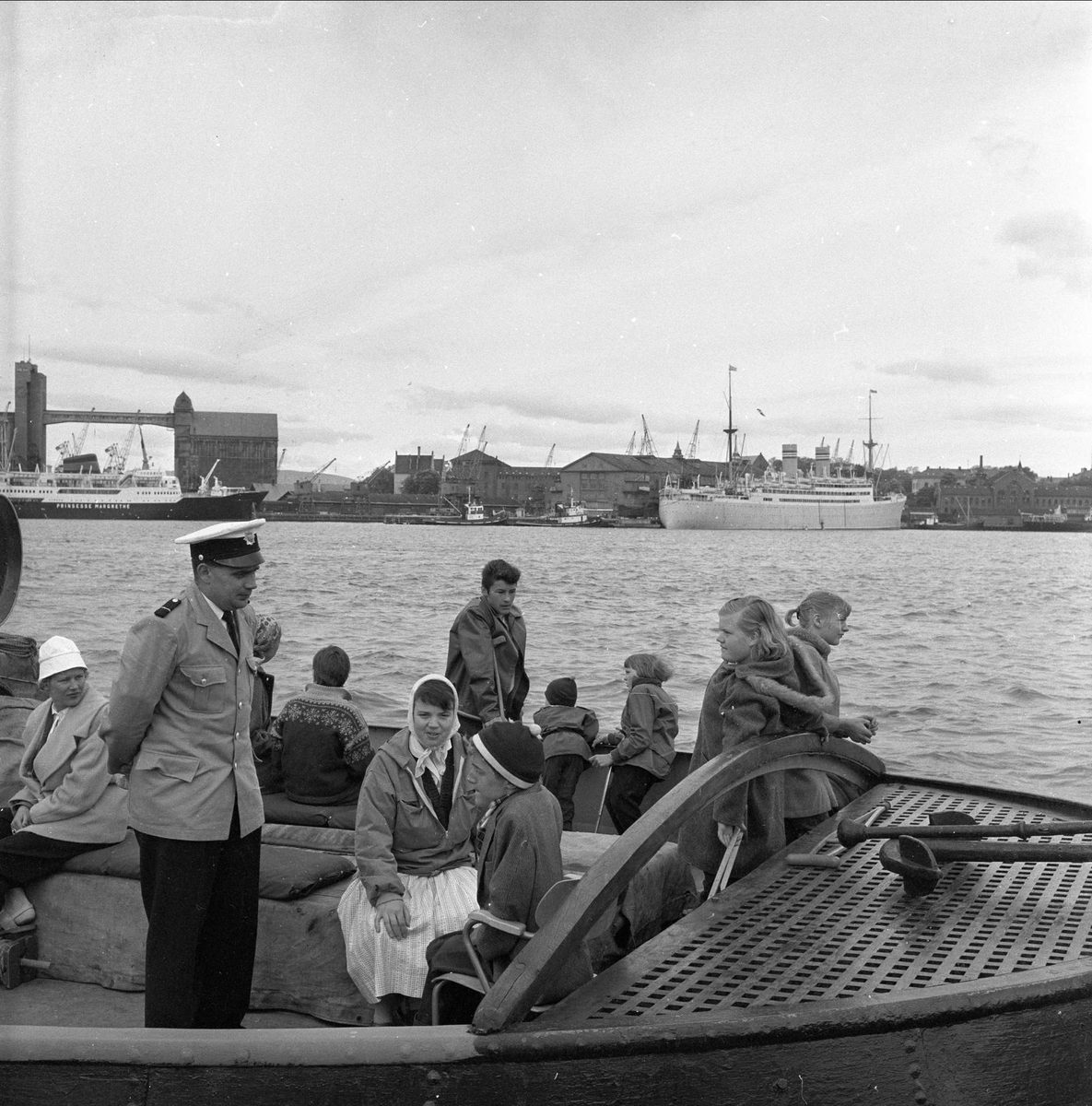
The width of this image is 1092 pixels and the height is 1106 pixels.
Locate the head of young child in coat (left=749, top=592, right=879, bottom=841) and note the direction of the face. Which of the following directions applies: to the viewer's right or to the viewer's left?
to the viewer's right

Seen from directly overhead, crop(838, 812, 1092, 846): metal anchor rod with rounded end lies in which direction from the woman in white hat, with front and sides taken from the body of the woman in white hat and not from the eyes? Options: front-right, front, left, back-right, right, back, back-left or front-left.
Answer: left

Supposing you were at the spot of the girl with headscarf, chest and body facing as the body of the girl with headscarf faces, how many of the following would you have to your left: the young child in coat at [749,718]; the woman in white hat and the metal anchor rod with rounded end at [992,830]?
2

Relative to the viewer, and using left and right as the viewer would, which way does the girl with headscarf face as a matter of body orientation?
facing the viewer

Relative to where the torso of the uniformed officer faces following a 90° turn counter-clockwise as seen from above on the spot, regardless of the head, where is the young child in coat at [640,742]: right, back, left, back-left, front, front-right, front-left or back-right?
front

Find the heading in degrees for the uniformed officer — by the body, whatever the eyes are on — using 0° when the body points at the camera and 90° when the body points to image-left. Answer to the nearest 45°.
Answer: approximately 315°

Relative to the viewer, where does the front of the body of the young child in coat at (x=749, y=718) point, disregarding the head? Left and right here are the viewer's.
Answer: facing to the left of the viewer

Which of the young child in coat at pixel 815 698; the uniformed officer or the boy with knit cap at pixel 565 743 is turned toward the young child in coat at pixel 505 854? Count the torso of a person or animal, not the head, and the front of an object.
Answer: the uniformed officer

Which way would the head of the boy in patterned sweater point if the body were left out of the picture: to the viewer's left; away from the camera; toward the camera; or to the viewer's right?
away from the camera

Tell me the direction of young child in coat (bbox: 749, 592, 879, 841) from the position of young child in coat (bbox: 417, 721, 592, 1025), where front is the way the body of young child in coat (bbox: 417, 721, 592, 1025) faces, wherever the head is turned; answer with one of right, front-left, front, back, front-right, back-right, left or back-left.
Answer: back-right

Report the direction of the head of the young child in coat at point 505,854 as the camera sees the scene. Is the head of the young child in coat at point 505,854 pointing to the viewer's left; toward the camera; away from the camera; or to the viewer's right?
to the viewer's left

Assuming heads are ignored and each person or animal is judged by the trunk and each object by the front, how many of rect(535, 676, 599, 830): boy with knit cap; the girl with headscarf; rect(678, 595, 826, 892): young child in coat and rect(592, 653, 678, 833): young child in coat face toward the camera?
1

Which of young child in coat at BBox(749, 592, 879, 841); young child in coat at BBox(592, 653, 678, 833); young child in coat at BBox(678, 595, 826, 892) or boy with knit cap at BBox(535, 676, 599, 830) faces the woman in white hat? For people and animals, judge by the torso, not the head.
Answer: young child in coat at BBox(678, 595, 826, 892)

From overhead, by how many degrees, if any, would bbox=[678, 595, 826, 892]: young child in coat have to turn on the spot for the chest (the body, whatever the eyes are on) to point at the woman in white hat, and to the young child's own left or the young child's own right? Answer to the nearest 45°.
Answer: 0° — they already face them

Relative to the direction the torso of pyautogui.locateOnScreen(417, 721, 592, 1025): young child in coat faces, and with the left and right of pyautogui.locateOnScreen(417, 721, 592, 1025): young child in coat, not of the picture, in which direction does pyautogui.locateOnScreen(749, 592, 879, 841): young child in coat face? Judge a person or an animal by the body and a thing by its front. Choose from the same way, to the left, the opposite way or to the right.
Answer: the opposite way
